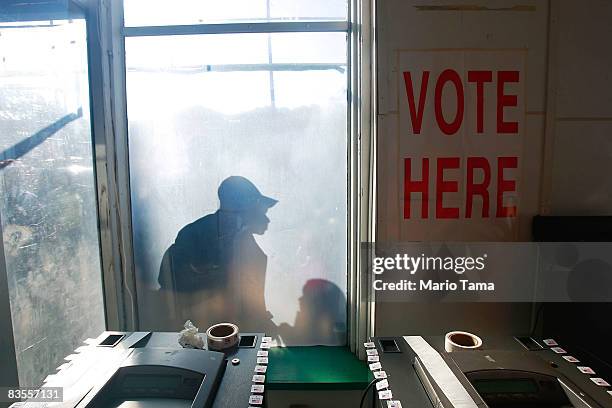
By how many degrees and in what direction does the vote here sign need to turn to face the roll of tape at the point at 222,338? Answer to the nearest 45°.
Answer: approximately 45° to its right

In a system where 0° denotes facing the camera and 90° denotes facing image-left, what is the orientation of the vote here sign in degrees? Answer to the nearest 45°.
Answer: approximately 0°

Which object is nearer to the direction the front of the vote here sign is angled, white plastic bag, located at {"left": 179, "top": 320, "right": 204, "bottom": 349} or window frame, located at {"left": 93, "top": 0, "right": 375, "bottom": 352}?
the white plastic bag

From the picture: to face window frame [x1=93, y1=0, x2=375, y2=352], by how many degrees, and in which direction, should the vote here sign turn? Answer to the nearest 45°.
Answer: approximately 90° to its right

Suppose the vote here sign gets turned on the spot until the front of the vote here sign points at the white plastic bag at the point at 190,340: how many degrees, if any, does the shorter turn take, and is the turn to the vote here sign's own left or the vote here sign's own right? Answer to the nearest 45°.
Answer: approximately 45° to the vote here sign's own right
